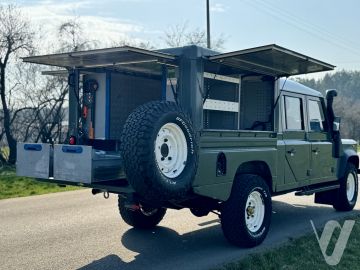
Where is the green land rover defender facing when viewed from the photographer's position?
facing away from the viewer and to the right of the viewer
